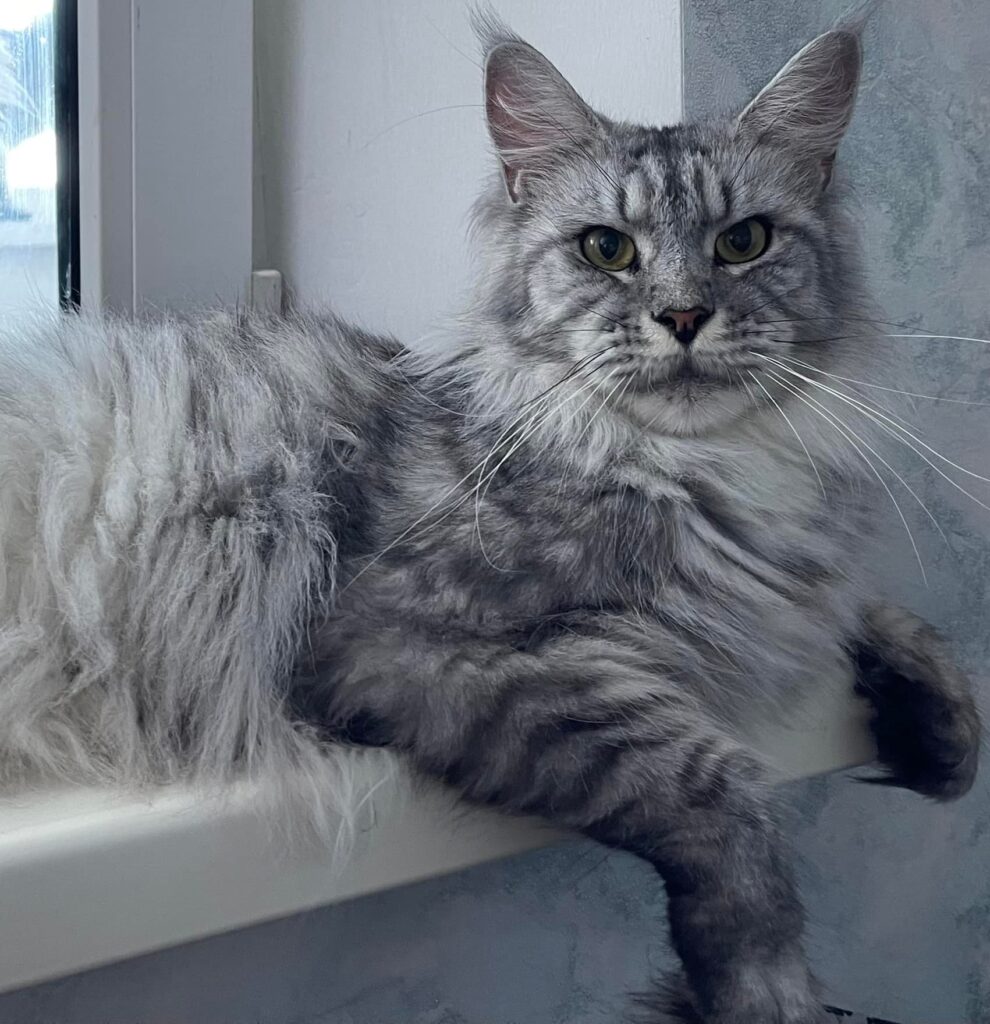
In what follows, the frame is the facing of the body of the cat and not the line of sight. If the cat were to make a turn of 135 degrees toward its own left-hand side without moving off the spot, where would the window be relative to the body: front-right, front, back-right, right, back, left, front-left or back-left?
front-left

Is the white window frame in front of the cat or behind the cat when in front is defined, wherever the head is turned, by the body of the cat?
behind

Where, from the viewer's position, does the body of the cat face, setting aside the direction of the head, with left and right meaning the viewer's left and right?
facing the viewer and to the right of the viewer
